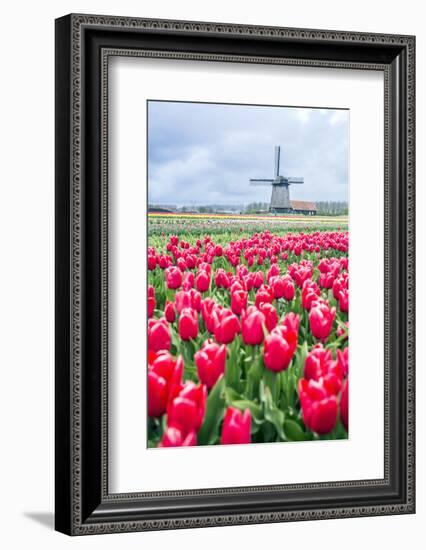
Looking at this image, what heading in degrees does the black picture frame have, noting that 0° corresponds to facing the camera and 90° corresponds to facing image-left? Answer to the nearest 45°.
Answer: approximately 315°
